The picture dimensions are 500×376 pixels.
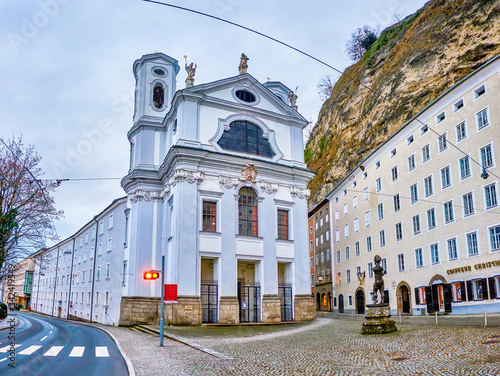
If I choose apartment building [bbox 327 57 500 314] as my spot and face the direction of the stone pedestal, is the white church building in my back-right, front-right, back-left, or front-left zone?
front-right

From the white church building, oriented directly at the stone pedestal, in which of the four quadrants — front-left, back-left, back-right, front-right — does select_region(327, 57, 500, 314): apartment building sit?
front-left

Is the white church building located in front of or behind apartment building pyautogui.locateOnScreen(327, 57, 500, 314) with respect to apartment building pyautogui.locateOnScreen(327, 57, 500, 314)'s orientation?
in front

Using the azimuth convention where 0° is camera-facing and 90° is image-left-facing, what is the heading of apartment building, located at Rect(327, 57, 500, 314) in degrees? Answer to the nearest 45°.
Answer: approximately 45°

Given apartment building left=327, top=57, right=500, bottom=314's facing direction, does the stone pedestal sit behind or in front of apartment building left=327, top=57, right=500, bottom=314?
in front

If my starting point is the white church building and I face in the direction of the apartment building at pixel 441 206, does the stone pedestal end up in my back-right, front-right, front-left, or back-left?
front-right
